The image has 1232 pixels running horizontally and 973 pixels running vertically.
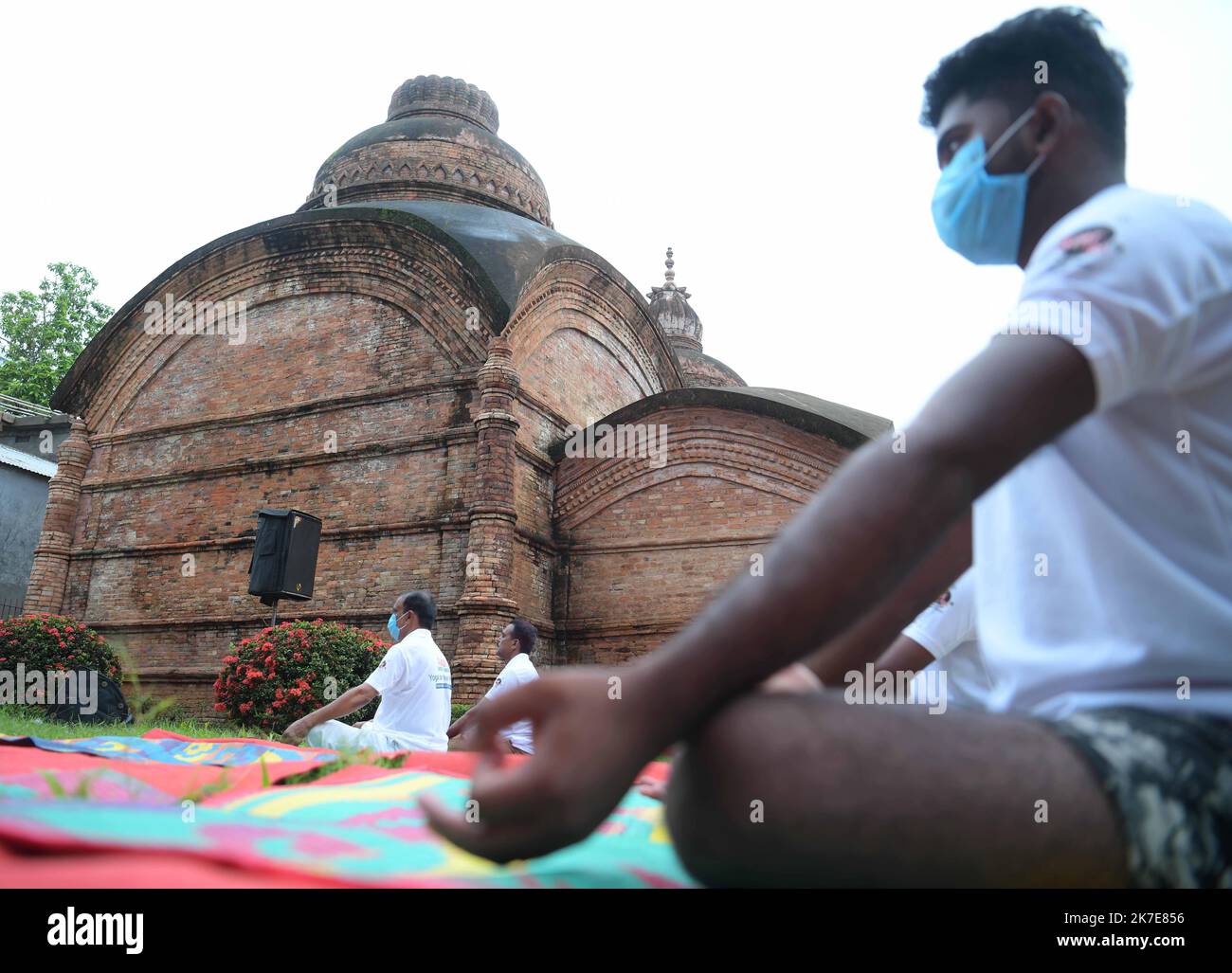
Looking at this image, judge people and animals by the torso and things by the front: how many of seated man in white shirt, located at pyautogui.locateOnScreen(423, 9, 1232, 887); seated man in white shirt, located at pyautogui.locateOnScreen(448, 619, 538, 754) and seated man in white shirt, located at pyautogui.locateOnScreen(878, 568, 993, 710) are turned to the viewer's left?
3

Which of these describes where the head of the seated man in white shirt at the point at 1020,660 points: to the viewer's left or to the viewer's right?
to the viewer's left

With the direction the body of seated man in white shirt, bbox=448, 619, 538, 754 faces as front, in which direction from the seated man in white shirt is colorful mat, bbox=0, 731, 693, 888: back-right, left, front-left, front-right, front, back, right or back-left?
left

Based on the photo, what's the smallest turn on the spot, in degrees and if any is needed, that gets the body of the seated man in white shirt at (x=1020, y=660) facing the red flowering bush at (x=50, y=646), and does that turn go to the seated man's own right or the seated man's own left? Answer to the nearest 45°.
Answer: approximately 45° to the seated man's own right

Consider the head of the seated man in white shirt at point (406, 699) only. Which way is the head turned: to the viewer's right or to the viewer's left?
to the viewer's left

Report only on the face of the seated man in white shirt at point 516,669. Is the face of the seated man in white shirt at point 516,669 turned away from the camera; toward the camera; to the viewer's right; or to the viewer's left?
to the viewer's left

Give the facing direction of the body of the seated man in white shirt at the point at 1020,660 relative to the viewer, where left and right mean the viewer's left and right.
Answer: facing to the left of the viewer

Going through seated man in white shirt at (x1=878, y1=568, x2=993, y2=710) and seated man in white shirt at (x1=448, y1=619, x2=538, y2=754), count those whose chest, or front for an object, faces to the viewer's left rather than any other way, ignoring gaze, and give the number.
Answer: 2

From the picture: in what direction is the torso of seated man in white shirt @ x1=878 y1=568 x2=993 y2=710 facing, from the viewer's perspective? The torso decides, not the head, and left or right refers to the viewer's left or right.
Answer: facing to the left of the viewer

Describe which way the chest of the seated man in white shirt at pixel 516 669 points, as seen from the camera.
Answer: to the viewer's left
